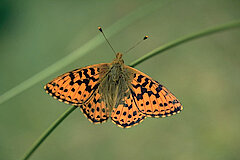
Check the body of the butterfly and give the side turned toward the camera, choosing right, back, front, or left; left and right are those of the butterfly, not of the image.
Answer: back
